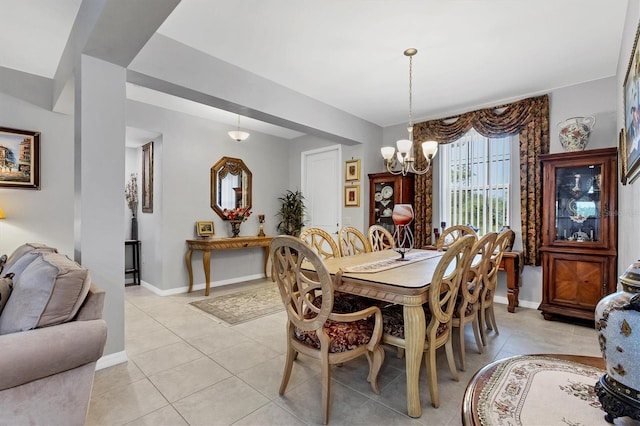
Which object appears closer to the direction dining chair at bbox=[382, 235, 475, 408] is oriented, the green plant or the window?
the green plant

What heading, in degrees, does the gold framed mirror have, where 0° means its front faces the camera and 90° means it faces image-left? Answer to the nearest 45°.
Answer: approximately 315°

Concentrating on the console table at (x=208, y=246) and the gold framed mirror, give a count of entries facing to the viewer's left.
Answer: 0

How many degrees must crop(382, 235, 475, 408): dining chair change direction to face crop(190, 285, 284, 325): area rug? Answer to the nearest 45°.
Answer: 0° — it already faces it

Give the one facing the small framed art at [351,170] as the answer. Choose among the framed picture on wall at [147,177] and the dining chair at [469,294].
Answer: the dining chair

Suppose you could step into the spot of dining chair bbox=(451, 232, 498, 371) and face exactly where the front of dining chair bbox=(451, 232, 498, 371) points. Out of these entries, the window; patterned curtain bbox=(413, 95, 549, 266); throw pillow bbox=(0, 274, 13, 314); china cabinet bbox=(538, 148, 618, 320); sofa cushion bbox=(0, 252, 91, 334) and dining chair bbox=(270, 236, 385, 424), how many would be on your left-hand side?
3

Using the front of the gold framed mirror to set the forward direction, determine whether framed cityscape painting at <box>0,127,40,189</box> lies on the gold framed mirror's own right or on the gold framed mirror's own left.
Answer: on the gold framed mirror's own right

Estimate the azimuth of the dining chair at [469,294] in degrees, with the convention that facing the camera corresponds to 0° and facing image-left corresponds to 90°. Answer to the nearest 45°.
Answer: approximately 135°

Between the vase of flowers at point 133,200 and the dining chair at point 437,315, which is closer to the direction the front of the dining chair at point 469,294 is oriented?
the vase of flowers

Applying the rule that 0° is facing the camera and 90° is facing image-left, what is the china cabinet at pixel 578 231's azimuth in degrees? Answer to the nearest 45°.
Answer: approximately 45°

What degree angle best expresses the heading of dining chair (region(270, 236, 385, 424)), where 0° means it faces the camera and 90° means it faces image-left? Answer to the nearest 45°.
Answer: approximately 225°

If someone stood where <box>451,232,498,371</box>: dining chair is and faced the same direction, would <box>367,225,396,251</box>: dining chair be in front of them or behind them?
in front

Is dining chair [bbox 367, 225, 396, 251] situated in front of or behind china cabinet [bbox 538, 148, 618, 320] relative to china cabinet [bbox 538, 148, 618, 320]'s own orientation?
in front

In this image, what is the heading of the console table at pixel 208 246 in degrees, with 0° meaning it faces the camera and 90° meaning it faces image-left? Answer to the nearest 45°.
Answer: approximately 315°

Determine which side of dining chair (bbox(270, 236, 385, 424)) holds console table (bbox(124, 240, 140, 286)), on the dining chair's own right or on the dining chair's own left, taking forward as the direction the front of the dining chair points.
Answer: on the dining chair's own left
